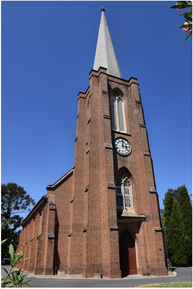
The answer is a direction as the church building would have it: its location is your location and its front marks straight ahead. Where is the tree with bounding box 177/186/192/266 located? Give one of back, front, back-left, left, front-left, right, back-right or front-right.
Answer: left

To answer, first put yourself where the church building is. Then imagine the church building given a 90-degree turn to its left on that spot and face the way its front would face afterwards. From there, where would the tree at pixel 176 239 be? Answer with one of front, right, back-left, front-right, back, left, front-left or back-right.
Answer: front
